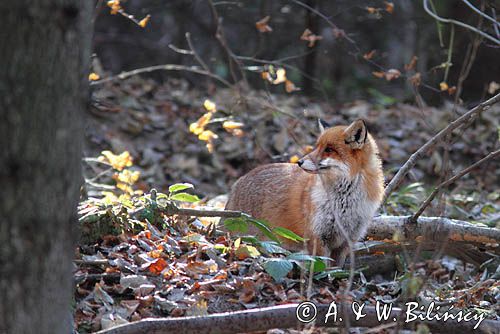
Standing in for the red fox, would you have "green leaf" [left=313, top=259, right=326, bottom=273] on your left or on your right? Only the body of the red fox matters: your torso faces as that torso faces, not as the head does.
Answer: on your right

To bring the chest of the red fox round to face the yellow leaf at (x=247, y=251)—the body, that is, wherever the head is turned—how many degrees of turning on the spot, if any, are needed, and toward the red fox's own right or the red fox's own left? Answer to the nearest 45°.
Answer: approximately 90° to the red fox's own right

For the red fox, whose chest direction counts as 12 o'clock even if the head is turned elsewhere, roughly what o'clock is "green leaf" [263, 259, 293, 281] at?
The green leaf is roughly at 2 o'clock from the red fox.

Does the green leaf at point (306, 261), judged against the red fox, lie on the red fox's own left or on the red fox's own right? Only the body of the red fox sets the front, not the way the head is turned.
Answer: on the red fox's own right

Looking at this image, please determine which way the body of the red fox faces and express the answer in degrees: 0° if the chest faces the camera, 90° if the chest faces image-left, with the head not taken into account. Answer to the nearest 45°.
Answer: approximately 315°

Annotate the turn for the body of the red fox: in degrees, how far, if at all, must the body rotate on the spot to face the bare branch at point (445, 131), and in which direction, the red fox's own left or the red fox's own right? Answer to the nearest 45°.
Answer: approximately 45° to the red fox's own left

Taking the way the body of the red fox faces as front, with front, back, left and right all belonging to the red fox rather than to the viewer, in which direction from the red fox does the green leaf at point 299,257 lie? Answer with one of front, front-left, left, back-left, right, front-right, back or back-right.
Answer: front-right

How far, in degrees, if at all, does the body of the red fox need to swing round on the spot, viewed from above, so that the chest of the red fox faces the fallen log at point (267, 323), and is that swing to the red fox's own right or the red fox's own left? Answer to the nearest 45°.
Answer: approximately 45° to the red fox's own right

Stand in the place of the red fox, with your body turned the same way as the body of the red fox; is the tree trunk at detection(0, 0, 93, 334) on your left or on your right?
on your right

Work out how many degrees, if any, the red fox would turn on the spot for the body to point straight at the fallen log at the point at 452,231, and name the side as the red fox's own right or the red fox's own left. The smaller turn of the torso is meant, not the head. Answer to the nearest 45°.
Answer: approximately 45° to the red fox's own left
